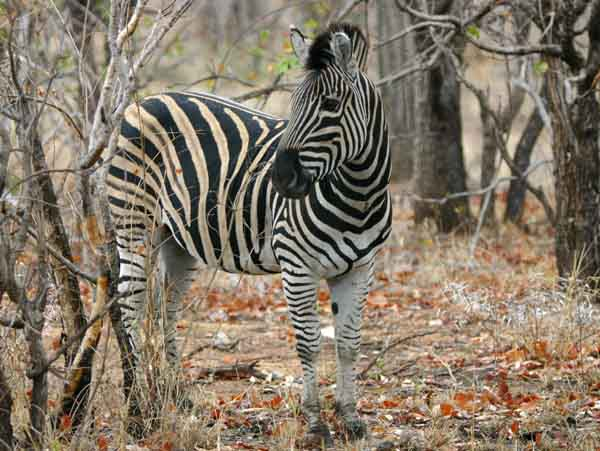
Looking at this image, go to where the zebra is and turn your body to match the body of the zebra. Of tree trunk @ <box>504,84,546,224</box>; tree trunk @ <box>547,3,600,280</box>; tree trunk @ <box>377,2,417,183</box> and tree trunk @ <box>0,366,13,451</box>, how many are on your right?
1

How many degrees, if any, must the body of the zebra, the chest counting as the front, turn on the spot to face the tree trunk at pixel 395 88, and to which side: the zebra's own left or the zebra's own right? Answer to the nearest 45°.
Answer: approximately 135° to the zebra's own left

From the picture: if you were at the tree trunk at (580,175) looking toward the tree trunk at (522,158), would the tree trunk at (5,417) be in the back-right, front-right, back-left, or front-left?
back-left

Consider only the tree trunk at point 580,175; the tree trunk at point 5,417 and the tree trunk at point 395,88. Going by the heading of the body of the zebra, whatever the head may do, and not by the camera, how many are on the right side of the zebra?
1

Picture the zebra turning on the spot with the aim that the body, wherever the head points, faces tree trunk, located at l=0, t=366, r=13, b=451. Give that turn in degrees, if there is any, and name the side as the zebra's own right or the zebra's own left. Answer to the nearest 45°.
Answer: approximately 90° to the zebra's own right

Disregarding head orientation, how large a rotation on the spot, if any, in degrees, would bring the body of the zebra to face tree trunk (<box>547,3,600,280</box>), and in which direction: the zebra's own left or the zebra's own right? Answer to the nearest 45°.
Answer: approximately 90° to the zebra's own left

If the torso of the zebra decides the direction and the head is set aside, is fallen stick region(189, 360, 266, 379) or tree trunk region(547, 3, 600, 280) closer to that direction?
the tree trunk

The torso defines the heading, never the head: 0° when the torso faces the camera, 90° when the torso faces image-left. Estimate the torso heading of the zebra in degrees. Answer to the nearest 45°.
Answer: approximately 315°

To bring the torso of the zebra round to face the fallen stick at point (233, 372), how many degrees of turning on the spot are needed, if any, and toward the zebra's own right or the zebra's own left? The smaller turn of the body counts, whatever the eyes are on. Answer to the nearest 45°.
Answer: approximately 135° to the zebra's own left

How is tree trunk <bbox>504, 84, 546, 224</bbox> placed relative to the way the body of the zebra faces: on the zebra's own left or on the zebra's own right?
on the zebra's own left
